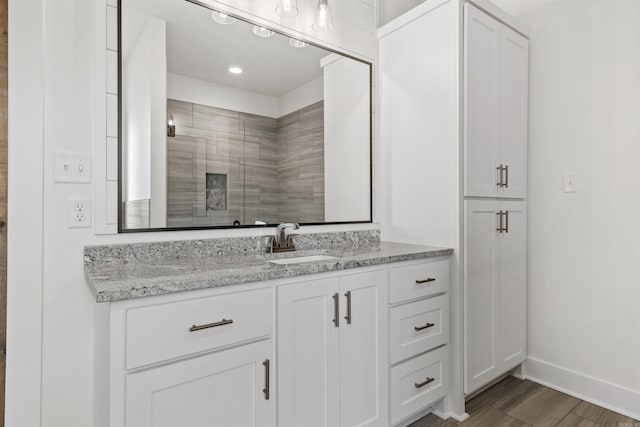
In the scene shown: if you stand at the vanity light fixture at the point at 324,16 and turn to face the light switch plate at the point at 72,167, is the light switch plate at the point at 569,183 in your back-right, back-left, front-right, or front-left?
back-left

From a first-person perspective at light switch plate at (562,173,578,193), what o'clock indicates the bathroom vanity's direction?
The bathroom vanity is roughly at 1 o'clock from the light switch plate.

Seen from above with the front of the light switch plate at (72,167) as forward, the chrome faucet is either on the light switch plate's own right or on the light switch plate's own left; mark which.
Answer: on the light switch plate's own left

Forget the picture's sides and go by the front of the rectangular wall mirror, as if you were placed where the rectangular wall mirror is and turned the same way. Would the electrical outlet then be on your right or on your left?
on your right

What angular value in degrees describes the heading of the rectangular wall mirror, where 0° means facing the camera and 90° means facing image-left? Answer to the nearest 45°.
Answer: approximately 315°

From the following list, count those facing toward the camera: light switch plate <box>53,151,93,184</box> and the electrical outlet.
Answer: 2

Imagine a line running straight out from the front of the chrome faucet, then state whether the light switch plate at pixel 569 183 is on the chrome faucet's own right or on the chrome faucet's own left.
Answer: on the chrome faucet's own left

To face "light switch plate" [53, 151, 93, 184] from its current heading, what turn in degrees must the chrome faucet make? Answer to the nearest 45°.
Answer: approximately 90° to its right
